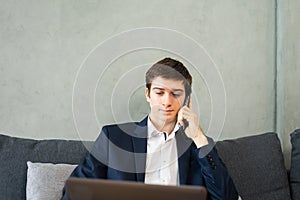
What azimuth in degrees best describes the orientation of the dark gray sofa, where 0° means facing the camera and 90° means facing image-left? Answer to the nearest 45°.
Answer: approximately 0°
